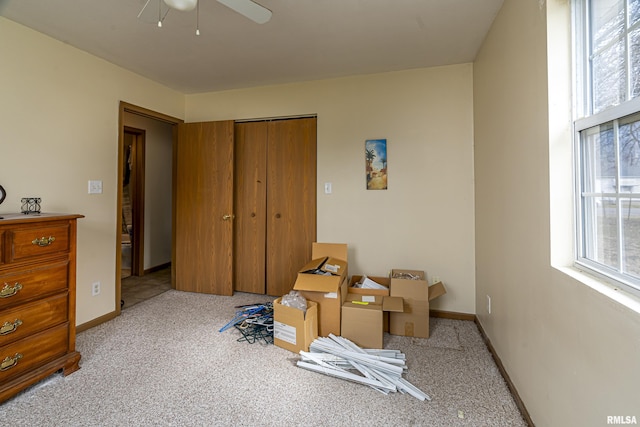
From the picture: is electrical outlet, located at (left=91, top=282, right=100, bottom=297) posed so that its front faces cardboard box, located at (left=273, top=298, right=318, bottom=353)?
yes

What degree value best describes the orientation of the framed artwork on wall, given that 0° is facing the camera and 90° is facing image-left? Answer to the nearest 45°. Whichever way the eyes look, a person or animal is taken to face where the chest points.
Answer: approximately 0°

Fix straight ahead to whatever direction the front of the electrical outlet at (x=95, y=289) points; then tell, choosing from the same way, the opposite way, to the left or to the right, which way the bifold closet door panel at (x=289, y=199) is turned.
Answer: to the right

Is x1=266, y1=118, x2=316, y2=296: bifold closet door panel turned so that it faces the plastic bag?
yes

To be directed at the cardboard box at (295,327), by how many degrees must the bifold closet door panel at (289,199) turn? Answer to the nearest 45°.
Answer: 0° — it already faces it

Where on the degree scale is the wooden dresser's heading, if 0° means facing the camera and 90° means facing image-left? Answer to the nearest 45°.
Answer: approximately 315°

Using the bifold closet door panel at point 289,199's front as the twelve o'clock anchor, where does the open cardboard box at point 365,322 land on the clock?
The open cardboard box is roughly at 11 o'clock from the bifold closet door panel.

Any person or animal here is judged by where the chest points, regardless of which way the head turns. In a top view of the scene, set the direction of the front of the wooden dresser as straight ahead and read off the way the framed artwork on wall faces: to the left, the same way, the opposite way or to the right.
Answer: to the right

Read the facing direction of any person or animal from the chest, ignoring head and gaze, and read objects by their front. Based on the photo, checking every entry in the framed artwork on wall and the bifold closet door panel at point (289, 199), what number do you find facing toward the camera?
2
